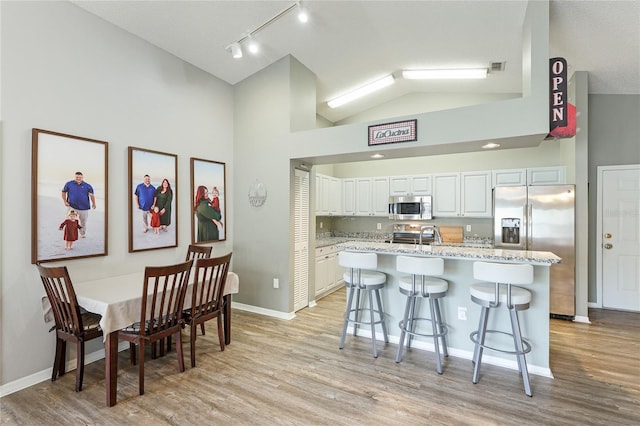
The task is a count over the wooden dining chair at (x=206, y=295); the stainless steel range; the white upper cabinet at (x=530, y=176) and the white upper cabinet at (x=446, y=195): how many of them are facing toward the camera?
3

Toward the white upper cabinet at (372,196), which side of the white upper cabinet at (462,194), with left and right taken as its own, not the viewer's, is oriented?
right

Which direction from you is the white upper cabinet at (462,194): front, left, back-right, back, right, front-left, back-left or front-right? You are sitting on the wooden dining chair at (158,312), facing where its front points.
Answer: back-right

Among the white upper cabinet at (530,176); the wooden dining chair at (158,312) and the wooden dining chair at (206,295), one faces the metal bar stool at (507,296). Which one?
the white upper cabinet

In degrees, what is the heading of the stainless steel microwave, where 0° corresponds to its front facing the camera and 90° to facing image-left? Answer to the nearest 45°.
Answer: approximately 0°

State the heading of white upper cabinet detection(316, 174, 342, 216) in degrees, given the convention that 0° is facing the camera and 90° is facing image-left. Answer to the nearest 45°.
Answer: approximately 315°

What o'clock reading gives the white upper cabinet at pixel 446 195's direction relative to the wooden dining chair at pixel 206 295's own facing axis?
The white upper cabinet is roughly at 4 o'clock from the wooden dining chair.

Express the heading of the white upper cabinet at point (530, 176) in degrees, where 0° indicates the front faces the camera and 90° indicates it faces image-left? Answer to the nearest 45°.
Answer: approximately 0°

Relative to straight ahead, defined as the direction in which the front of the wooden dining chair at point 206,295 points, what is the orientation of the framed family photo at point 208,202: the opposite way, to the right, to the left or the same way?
the opposite way

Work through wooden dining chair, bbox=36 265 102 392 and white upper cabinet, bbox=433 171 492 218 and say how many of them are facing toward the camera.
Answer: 1
